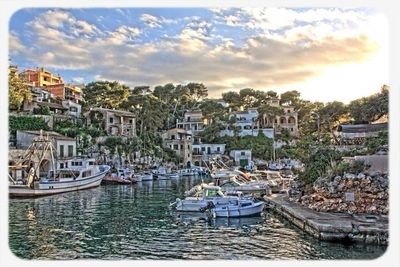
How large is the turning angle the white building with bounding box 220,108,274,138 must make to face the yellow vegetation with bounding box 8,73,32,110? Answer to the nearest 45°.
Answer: approximately 45° to its right

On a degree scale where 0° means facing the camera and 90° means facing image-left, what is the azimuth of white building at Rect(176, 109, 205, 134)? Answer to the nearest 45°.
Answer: approximately 0°

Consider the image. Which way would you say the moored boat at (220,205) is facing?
to the viewer's right

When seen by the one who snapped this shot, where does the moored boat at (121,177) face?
facing to the left of the viewer

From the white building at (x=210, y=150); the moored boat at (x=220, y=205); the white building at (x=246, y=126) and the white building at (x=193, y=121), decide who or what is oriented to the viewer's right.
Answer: the moored boat

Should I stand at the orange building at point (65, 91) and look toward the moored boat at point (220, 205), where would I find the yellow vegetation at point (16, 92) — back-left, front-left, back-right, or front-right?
back-right

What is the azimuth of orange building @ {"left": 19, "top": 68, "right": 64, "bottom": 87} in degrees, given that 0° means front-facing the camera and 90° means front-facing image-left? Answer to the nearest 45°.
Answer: approximately 315°

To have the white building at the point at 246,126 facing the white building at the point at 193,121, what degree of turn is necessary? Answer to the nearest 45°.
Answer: approximately 90° to its right
